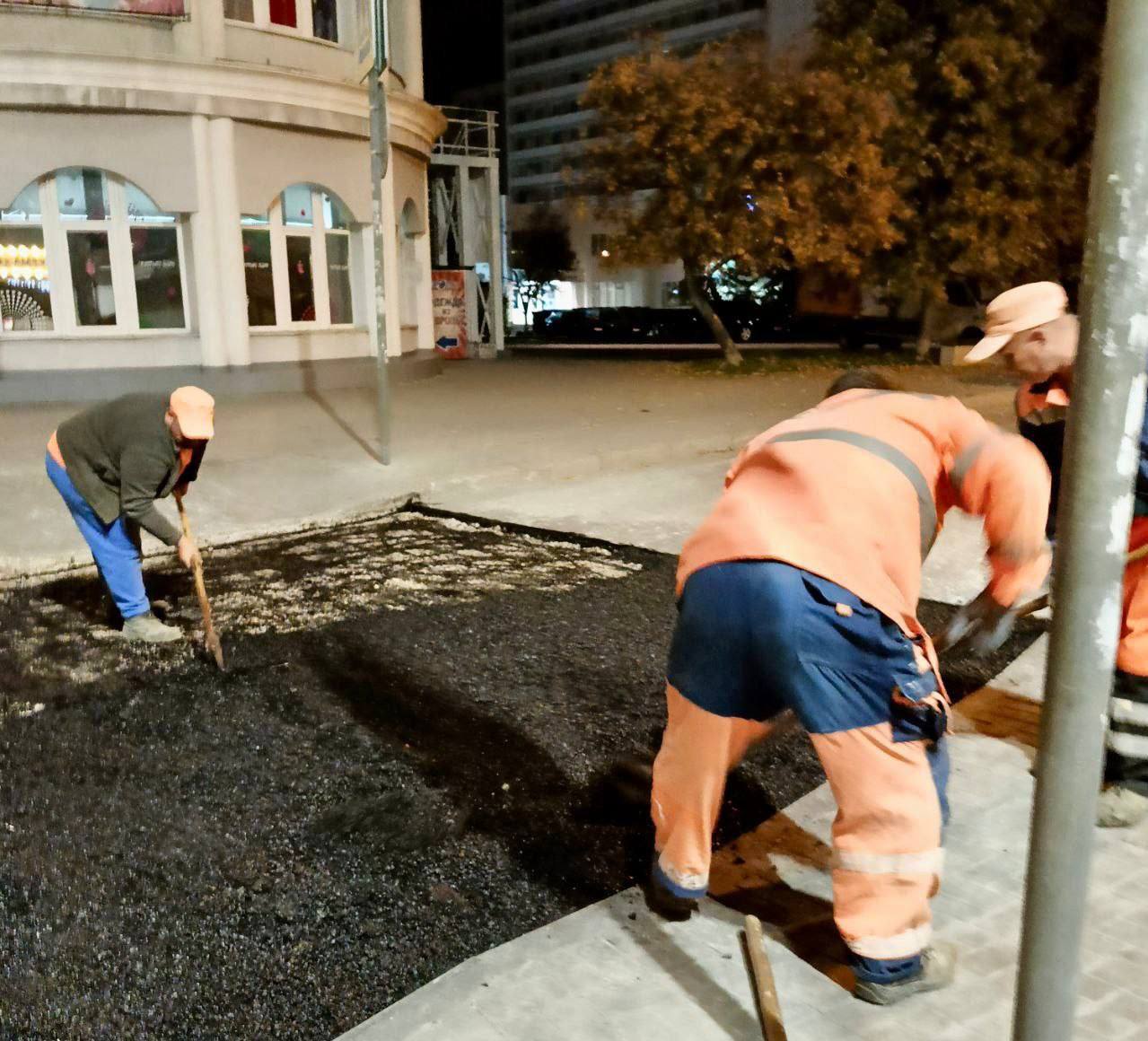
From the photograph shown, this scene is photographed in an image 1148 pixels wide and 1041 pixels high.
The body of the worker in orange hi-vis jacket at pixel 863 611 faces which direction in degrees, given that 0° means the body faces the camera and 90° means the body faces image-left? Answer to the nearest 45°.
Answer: approximately 225°

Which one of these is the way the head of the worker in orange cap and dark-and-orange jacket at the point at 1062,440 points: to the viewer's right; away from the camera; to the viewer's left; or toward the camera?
to the viewer's left

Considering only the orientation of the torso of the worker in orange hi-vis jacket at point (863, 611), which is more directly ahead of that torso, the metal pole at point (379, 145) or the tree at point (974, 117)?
the tree

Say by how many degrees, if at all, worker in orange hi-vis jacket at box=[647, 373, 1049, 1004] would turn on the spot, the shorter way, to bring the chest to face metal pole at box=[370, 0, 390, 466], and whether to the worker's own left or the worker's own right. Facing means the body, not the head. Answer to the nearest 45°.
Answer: approximately 90° to the worker's own left

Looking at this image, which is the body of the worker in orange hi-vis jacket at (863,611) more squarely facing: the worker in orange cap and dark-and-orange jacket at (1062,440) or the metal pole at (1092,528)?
the worker in orange cap and dark-and-orange jacket

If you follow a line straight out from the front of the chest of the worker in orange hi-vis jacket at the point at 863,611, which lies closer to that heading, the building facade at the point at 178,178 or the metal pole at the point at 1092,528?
the building facade

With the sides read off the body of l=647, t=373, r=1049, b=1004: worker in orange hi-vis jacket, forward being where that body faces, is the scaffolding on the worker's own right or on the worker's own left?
on the worker's own left

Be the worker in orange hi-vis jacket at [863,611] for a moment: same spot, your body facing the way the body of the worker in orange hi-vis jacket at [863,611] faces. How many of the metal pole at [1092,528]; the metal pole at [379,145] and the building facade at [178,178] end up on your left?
2

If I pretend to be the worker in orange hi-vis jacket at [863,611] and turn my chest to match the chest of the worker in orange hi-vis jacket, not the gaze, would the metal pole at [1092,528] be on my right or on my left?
on my right

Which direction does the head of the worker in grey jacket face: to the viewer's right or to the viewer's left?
to the viewer's right
